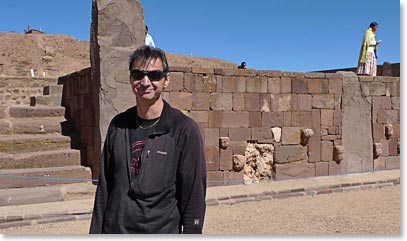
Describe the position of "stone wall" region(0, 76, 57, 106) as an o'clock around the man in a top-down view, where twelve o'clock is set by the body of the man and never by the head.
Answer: The stone wall is roughly at 4 o'clock from the man.

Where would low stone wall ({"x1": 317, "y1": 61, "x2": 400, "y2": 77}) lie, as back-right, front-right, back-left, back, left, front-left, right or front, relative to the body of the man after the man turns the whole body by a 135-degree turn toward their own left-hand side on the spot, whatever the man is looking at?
front-left

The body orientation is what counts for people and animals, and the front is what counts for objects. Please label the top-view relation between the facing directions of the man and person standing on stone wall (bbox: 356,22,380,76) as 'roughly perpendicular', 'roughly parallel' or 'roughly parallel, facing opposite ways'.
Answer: roughly perpendicular

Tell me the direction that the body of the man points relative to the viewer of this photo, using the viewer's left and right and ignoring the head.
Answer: facing the viewer and to the left of the viewer
